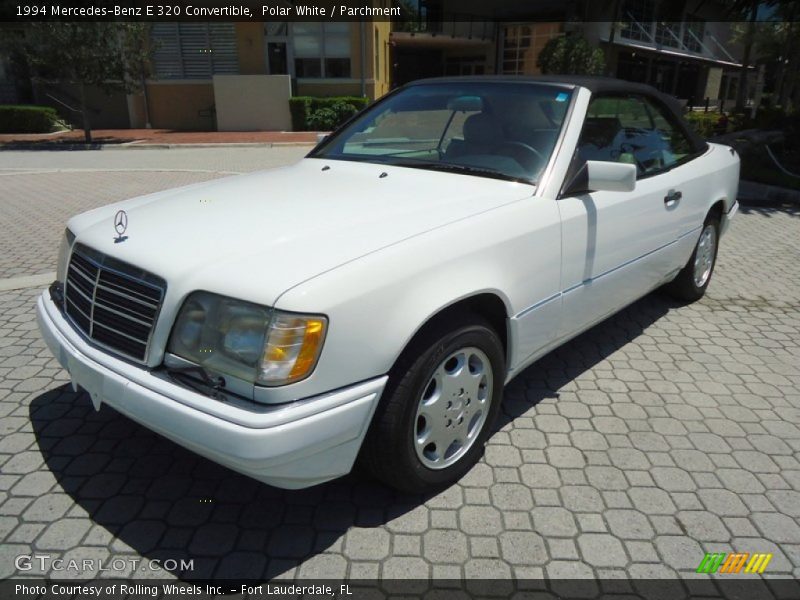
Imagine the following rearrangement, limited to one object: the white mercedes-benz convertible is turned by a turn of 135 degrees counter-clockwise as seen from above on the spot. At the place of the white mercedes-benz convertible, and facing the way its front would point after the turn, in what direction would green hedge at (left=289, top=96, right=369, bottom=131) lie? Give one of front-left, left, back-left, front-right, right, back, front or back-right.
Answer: left

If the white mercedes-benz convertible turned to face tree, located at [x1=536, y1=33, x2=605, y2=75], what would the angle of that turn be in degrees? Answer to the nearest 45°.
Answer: approximately 135° to its right

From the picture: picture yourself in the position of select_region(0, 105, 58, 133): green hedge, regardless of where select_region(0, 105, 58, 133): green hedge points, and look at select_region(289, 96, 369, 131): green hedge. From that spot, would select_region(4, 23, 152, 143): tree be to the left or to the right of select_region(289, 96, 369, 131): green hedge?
right

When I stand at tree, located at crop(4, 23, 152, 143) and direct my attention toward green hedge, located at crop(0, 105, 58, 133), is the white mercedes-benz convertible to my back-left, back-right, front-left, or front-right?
back-left

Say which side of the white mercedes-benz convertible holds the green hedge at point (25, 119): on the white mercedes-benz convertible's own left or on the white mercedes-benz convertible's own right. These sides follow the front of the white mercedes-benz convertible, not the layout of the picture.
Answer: on the white mercedes-benz convertible's own right

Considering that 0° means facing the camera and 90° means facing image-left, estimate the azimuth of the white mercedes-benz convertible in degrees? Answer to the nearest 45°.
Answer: approximately 45°

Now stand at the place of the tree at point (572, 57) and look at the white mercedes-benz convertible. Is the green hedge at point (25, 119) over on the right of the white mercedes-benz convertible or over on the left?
right
